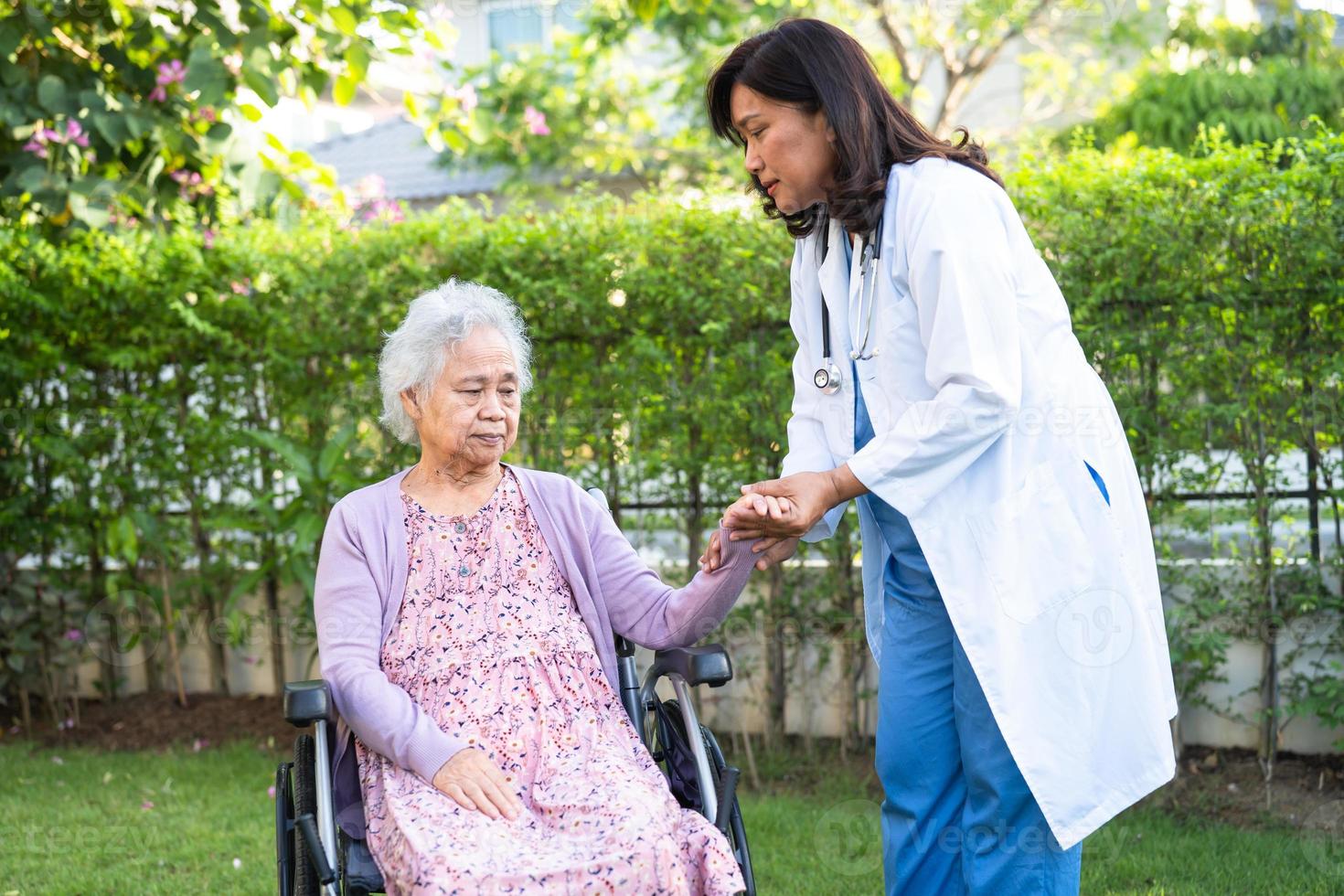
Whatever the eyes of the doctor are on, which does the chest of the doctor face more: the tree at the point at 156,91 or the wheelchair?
the wheelchair

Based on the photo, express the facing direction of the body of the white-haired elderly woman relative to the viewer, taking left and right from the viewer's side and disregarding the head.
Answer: facing the viewer and to the right of the viewer

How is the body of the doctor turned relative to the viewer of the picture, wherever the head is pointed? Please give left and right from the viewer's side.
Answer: facing the viewer and to the left of the viewer

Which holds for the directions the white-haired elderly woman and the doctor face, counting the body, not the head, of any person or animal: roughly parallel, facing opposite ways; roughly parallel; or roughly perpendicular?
roughly perpendicular

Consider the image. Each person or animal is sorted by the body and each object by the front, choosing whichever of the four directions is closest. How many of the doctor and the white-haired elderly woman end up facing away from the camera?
0

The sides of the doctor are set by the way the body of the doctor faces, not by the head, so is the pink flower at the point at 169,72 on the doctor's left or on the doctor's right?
on the doctor's right

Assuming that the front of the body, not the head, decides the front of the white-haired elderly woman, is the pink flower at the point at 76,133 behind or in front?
behind

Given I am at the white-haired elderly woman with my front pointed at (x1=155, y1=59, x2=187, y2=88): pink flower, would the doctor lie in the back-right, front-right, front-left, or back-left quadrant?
back-right

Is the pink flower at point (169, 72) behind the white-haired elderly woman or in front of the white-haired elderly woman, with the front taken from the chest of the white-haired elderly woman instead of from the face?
behind

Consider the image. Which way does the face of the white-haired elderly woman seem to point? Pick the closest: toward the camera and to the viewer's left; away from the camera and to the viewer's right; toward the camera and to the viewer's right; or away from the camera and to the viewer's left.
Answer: toward the camera and to the viewer's right

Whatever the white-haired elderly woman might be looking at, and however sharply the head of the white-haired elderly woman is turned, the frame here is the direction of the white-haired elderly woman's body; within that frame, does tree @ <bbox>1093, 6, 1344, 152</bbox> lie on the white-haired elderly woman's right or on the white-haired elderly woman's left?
on the white-haired elderly woman's left

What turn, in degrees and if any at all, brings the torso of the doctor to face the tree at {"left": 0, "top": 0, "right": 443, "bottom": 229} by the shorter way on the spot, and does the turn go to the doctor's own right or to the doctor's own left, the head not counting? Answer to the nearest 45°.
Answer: approximately 90° to the doctor's own right
